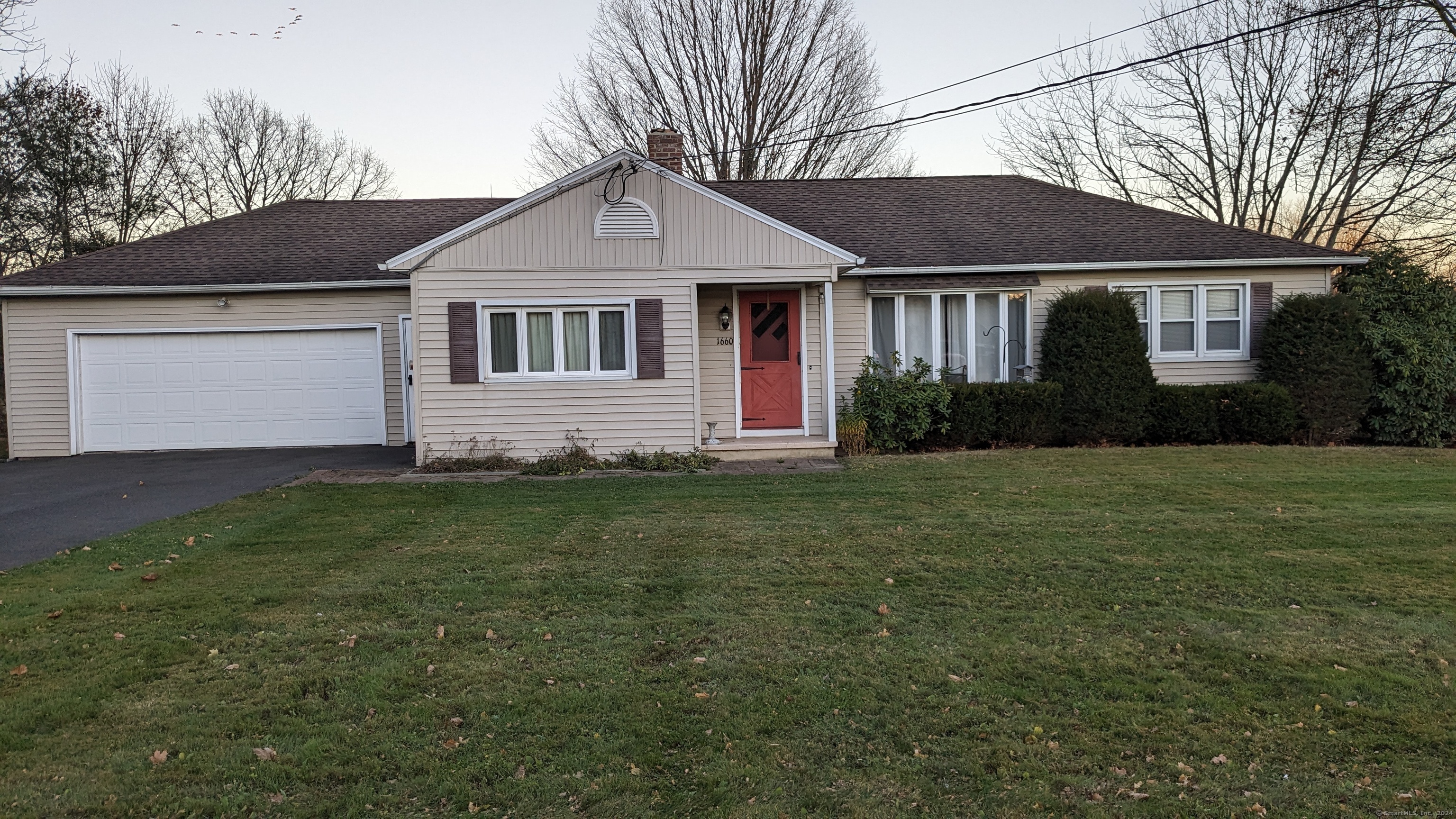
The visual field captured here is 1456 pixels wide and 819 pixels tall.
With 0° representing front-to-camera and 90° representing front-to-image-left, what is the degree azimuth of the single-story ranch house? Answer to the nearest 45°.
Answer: approximately 0°

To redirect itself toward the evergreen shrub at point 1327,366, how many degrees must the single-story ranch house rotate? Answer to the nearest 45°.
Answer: approximately 90° to its left

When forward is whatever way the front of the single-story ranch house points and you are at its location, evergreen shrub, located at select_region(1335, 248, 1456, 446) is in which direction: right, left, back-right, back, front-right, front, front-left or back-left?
left
